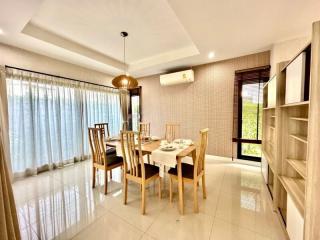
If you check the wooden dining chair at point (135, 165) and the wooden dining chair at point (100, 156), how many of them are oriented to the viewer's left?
0

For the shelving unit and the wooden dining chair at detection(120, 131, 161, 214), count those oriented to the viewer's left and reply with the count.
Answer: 1

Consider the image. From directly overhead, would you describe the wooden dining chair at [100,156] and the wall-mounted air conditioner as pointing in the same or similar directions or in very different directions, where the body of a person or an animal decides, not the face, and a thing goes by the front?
very different directions

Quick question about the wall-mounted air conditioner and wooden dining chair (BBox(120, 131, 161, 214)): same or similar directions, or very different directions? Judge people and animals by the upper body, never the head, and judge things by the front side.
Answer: very different directions

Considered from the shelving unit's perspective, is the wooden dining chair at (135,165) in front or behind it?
in front

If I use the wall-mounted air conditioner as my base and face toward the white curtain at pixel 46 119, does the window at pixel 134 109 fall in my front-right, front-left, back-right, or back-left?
front-right

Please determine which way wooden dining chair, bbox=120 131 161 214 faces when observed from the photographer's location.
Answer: facing away from the viewer and to the right of the viewer

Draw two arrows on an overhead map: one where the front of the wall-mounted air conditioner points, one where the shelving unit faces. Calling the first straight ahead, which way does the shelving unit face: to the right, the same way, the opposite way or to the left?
to the right

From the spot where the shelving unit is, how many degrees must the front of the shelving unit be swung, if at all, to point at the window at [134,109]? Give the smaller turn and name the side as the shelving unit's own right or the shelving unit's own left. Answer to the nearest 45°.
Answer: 0° — it already faces it

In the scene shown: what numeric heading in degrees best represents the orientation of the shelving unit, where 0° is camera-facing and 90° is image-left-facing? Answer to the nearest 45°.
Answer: approximately 90°

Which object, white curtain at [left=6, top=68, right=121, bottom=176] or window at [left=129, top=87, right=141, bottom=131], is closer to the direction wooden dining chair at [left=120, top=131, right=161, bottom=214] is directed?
the window

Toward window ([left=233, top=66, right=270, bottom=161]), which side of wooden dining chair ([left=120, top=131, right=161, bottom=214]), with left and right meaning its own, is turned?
front

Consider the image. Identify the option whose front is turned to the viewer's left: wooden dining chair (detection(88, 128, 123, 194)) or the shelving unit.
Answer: the shelving unit

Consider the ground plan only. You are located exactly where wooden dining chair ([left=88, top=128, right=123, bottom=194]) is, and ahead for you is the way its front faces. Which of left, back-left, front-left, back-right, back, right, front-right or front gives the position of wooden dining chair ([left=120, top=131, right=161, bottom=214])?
right

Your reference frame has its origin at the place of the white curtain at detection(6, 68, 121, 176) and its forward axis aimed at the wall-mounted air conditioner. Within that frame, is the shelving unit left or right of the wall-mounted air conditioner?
right

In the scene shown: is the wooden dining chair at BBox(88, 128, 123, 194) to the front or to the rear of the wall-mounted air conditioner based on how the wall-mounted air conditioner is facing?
to the front

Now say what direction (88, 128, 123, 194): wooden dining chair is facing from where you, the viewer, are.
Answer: facing away from the viewer and to the right of the viewer

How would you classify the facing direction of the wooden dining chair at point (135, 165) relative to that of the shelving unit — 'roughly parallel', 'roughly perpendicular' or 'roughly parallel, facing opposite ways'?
roughly perpendicular

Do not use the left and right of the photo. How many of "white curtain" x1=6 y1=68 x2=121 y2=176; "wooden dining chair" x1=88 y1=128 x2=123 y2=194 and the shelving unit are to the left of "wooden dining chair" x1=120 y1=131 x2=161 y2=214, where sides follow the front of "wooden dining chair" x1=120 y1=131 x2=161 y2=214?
2
